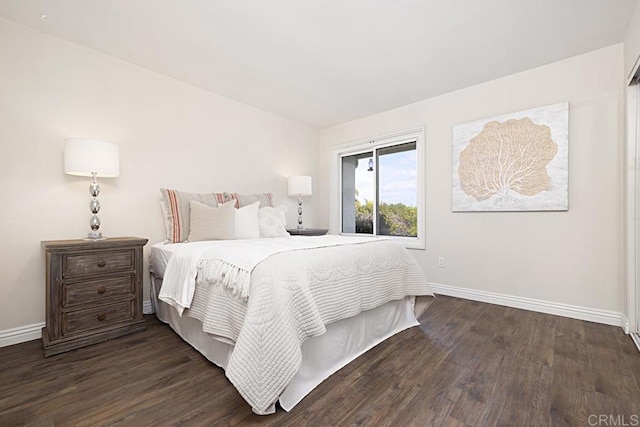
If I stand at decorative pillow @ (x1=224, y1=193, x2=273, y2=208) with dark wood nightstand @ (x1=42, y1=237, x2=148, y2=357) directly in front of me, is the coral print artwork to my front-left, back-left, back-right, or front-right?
back-left

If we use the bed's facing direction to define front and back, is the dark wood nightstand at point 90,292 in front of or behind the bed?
behind

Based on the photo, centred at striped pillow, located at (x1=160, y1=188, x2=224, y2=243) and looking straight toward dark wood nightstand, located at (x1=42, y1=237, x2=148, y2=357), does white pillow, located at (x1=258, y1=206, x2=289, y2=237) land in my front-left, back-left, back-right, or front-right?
back-left

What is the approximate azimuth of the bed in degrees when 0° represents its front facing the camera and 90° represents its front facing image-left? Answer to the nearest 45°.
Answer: approximately 315°

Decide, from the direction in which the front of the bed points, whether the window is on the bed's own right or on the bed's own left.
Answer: on the bed's own left
